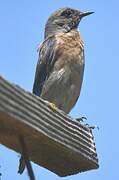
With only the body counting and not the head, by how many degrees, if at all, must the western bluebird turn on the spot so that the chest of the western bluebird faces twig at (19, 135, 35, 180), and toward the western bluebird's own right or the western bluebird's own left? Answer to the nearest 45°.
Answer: approximately 135° to the western bluebird's own right

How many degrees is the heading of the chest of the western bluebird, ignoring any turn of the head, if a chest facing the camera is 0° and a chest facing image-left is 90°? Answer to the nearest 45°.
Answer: approximately 315°
